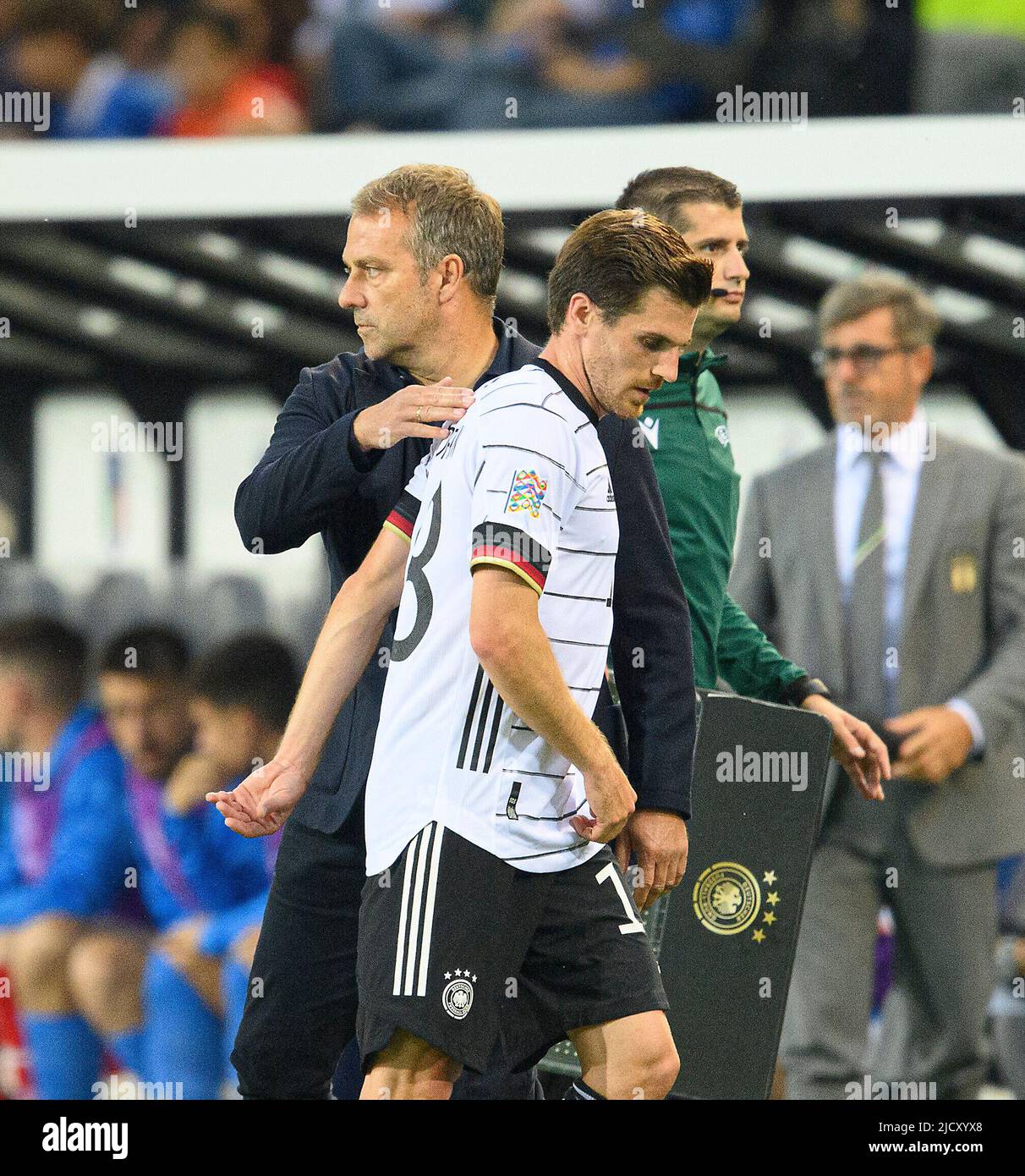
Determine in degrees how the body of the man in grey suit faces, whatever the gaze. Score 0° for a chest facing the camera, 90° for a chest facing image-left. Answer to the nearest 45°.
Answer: approximately 0°

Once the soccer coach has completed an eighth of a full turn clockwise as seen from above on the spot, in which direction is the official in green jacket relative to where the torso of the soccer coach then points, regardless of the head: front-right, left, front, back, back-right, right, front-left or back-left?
back

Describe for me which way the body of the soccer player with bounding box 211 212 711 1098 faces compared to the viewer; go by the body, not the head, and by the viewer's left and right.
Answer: facing to the right of the viewer

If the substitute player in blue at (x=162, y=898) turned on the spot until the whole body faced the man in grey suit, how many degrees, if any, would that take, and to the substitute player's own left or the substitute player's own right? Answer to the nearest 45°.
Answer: approximately 90° to the substitute player's own left

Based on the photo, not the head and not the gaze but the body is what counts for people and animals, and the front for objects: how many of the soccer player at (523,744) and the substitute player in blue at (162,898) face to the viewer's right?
1

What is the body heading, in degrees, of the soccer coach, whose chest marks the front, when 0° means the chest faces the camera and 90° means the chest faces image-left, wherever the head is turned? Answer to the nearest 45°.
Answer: approximately 0°
